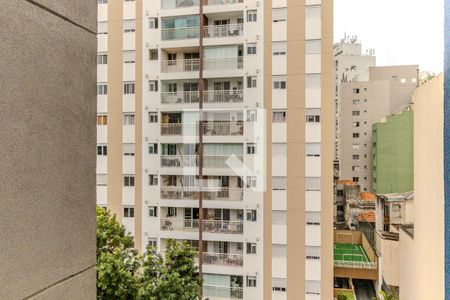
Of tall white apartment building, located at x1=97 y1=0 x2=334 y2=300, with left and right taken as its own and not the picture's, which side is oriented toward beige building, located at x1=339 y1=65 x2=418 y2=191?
back

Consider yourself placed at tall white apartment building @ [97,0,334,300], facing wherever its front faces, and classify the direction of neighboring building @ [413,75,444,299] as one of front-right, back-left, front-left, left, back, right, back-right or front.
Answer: front-left

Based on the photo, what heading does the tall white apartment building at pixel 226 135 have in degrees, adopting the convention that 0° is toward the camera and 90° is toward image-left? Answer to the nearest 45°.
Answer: approximately 0°

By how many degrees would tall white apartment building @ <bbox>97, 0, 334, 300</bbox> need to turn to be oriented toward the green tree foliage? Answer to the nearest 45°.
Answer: approximately 45° to its right

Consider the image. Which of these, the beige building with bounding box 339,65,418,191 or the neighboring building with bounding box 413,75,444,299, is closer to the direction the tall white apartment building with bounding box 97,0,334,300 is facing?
the neighboring building

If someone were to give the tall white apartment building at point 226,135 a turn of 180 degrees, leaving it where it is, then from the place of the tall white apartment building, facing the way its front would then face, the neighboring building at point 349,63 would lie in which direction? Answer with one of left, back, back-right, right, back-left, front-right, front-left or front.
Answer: right
